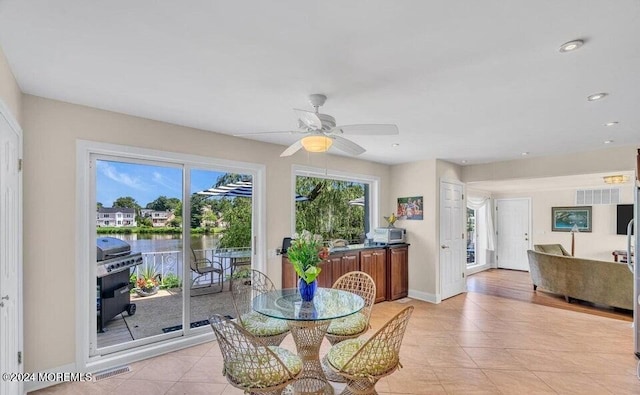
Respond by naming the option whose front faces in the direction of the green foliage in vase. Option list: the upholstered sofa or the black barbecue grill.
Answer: the black barbecue grill

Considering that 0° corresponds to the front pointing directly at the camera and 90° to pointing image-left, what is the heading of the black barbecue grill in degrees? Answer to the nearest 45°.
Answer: approximately 315°

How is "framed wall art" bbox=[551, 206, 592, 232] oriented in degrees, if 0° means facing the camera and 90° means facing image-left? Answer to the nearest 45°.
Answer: approximately 0°

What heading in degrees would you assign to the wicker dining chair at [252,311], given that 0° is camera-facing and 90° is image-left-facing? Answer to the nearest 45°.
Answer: approximately 315°

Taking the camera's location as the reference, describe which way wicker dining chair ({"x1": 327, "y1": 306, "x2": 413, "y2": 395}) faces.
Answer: facing away from the viewer and to the left of the viewer

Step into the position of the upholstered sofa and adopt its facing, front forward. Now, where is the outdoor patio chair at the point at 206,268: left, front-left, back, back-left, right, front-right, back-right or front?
back

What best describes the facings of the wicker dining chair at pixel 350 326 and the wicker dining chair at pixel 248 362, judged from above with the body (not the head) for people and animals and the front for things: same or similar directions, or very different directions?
very different directions

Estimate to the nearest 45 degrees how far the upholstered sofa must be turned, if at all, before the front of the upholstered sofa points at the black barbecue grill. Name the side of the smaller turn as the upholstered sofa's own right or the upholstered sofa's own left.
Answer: approximately 180°

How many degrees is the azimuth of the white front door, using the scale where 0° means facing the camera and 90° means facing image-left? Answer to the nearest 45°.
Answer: approximately 0°
